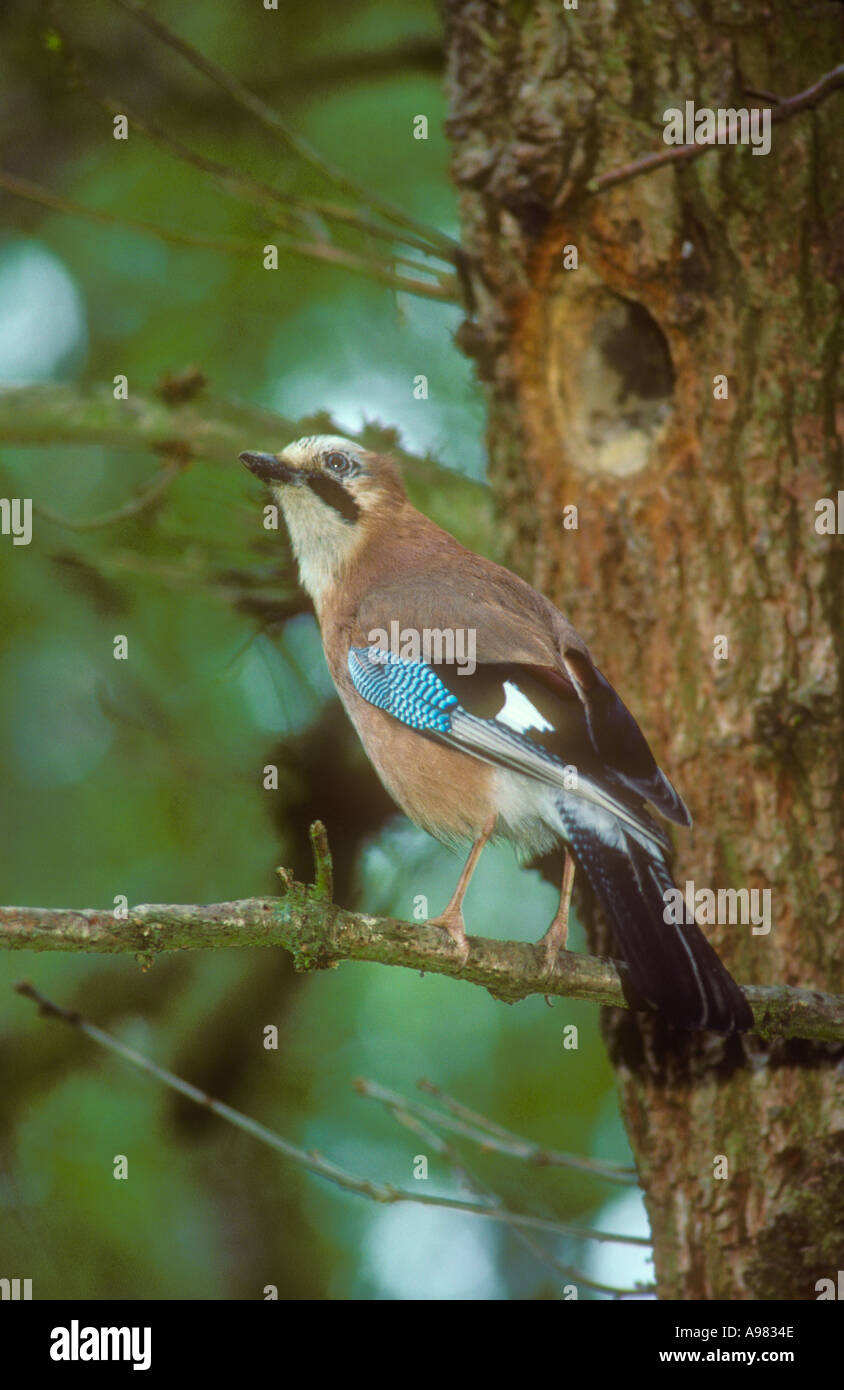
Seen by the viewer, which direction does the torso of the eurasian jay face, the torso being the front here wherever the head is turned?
to the viewer's left

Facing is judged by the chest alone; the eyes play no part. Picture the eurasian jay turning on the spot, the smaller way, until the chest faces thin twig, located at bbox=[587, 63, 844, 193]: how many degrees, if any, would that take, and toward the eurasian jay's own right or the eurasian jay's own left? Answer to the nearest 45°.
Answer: approximately 135° to the eurasian jay's own left

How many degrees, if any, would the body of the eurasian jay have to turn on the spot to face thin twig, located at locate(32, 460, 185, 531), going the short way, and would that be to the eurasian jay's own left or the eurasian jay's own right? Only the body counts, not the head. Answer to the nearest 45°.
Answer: approximately 45° to the eurasian jay's own right
